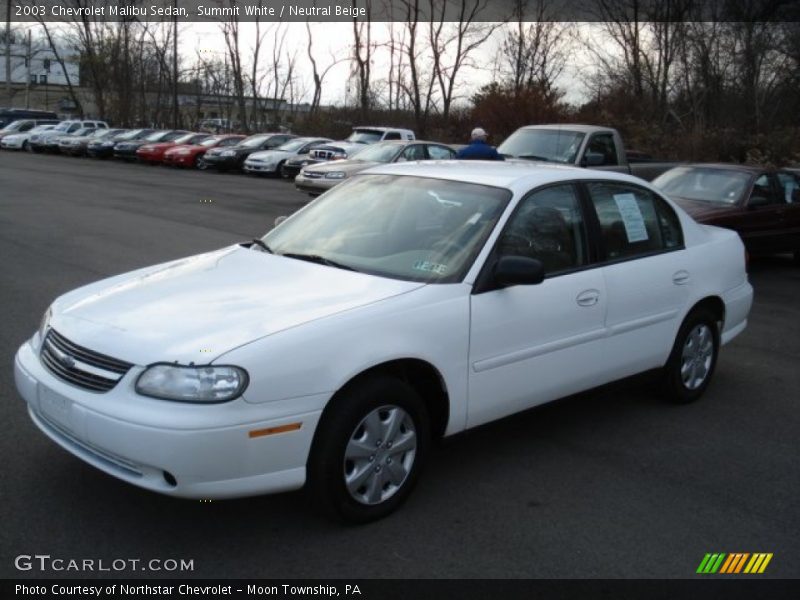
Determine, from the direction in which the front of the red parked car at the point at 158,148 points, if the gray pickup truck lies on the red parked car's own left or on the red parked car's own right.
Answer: on the red parked car's own left

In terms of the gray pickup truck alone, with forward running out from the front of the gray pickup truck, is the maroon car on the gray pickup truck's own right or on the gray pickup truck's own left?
on the gray pickup truck's own left

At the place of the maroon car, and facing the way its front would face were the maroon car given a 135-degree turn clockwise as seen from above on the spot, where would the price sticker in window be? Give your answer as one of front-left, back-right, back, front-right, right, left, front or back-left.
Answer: back

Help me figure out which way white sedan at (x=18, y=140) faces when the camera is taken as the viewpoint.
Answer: facing the viewer and to the left of the viewer

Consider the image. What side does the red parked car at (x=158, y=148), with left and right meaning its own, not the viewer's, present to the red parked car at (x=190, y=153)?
left

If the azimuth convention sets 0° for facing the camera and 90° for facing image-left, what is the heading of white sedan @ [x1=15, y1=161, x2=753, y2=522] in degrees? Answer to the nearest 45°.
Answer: approximately 45°

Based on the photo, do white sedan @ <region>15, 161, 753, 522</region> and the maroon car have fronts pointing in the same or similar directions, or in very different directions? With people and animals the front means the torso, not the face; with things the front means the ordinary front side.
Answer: same or similar directions

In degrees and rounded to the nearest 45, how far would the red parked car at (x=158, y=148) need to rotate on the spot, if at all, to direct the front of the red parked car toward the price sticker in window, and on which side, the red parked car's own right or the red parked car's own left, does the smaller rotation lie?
approximately 45° to the red parked car's own left

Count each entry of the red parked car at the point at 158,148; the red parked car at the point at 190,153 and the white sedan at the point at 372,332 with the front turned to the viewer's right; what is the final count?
0

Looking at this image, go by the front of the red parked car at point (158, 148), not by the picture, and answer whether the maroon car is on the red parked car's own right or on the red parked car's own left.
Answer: on the red parked car's own left

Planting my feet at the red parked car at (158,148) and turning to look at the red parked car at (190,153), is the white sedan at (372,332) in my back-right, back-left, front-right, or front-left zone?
front-right

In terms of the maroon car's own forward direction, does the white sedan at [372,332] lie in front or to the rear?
in front

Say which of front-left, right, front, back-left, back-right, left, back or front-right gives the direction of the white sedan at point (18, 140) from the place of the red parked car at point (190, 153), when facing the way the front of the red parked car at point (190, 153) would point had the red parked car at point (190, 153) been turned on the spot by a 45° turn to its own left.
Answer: back-right

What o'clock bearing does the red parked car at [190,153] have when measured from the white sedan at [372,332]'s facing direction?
The red parked car is roughly at 4 o'clock from the white sedan.
